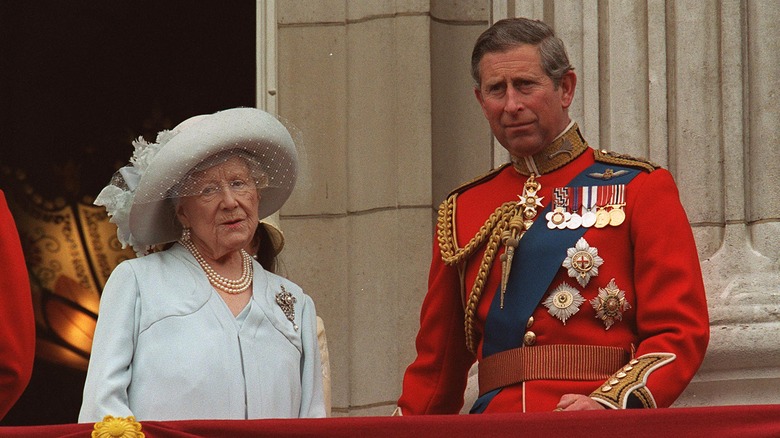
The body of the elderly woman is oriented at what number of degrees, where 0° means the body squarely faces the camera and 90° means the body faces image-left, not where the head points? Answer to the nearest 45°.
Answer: approximately 315°

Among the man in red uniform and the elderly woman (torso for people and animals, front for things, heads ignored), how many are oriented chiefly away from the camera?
0

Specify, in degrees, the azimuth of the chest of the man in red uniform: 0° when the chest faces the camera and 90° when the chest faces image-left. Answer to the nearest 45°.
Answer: approximately 45°

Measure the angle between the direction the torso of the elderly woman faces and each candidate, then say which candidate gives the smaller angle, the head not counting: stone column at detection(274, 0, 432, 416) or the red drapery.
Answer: the red drapery

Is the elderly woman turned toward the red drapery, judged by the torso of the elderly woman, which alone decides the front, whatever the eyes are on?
yes

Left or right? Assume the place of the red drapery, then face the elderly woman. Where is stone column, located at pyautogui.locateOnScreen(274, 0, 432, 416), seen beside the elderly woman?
right

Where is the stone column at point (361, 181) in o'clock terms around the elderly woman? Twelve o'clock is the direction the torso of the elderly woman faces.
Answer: The stone column is roughly at 8 o'clock from the elderly woman.

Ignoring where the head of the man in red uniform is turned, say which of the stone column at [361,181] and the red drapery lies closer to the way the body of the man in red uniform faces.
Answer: the red drapery
